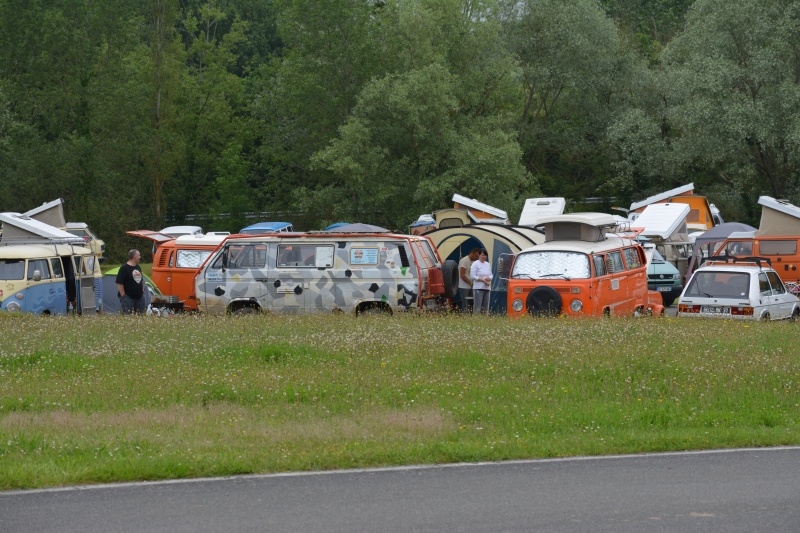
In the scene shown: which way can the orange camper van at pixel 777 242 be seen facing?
to the viewer's left

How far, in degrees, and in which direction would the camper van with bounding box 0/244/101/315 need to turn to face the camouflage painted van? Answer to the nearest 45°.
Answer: approximately 90° to its left

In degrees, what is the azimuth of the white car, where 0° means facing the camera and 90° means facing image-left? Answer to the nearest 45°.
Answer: approximately 225°

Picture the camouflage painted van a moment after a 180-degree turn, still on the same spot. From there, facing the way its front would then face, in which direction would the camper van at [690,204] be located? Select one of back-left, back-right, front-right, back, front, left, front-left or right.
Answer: front-left

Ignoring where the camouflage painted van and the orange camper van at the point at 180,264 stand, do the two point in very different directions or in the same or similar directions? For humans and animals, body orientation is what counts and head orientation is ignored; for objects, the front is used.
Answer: very different directions

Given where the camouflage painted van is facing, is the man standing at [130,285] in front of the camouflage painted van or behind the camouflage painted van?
in front

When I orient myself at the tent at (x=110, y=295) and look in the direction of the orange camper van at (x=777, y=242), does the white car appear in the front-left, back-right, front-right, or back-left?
front-right

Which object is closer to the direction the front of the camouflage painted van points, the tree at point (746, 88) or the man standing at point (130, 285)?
the man standing

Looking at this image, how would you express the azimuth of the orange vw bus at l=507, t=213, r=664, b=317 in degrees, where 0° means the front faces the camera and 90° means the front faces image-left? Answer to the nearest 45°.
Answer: approximately 45°

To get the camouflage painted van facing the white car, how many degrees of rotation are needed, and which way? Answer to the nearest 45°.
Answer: approximately 180°

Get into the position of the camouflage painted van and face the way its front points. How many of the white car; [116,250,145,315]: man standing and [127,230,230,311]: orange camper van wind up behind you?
1

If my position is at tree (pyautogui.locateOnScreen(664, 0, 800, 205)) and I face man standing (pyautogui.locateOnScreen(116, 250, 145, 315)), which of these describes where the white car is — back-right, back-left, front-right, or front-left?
front-left

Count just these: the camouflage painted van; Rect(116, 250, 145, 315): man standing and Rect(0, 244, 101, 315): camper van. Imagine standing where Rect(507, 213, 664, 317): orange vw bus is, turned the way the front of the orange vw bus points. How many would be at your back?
0

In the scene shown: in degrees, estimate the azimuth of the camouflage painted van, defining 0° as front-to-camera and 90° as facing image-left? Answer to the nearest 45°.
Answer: approximately 90°

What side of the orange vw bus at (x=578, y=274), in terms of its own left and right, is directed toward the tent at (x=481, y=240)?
right

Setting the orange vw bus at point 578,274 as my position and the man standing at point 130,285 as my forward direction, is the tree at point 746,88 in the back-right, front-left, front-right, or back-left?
back-right
